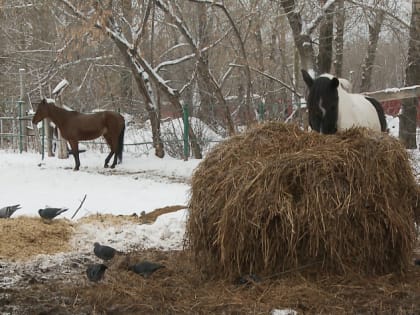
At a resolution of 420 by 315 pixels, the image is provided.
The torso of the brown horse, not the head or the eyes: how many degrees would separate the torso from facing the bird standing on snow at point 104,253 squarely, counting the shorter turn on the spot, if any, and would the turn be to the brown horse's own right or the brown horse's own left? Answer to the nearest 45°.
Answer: approximately 90° to the brown horse's own left

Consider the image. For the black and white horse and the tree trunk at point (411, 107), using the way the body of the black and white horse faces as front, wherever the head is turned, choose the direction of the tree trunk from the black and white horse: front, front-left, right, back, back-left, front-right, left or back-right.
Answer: back-right

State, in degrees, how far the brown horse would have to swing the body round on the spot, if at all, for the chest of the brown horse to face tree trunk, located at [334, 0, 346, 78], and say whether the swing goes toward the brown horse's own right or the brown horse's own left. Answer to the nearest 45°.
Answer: approximately 180°

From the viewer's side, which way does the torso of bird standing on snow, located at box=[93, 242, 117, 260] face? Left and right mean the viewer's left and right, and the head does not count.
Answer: facing to the left of the viewer

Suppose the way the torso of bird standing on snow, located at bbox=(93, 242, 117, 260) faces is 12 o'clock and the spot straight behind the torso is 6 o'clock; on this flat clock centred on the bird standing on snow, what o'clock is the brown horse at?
The brown horse is roughly at 3 o'clock from the bird standing on snow.

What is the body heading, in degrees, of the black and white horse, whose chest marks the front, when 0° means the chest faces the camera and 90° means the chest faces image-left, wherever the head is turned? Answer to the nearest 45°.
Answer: approximately 45°

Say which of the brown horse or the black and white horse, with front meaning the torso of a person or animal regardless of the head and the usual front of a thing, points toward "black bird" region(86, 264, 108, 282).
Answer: the black and white horse

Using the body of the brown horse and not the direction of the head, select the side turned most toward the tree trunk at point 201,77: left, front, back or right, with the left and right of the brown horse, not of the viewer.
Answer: back

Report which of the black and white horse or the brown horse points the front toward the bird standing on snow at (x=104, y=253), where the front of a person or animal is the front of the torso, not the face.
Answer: the black and white horse

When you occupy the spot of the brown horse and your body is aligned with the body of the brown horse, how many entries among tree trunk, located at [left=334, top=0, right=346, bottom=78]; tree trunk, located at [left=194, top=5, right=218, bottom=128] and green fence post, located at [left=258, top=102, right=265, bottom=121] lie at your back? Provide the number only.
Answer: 3

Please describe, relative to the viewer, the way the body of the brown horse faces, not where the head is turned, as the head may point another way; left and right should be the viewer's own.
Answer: facing to the left of the viewer

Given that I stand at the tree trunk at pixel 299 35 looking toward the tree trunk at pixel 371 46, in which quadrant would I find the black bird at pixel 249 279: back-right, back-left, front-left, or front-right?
back-right

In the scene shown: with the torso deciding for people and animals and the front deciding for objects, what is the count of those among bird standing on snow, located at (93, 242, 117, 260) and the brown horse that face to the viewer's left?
2
